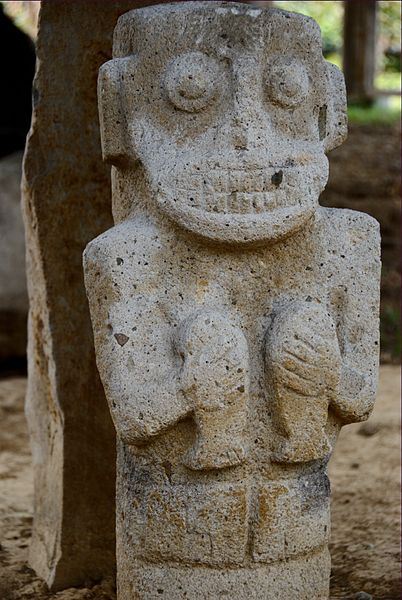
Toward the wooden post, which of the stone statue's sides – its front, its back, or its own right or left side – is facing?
back

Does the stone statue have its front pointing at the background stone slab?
no

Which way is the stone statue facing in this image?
toward the camera
